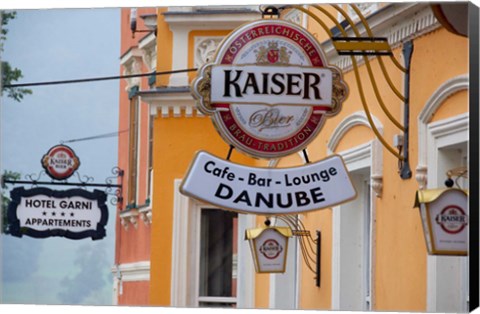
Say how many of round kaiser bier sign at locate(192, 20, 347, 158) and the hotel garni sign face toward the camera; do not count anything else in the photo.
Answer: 2

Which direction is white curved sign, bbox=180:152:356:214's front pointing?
toward the camera

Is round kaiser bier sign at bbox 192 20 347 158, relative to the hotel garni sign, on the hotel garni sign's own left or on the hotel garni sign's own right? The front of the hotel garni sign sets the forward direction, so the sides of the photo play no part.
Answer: on the hotel garni sign's own left

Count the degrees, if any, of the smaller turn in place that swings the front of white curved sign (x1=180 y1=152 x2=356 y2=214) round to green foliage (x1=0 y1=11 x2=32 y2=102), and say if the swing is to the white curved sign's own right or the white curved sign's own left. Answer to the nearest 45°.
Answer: approximately 90° to the white curved sign's own right

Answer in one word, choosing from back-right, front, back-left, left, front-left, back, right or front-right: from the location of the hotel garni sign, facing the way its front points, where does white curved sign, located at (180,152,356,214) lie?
front-left

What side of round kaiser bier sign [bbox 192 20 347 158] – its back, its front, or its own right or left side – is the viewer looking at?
front

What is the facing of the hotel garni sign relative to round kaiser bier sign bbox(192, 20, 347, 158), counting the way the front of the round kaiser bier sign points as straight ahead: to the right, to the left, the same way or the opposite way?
the same way

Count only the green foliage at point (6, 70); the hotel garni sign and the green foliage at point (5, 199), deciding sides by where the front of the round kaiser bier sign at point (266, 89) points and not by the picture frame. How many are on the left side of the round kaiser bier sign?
0

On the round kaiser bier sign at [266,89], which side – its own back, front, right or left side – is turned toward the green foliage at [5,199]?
back

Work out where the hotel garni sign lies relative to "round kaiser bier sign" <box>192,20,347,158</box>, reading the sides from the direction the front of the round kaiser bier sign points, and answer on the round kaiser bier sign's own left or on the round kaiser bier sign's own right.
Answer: on the round kaiser bier sign's own right

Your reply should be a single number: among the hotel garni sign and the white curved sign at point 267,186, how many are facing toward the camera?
2

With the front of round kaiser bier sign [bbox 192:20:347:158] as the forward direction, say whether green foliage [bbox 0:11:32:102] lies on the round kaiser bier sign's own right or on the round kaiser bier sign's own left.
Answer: on the round kaiser bier sign's own right

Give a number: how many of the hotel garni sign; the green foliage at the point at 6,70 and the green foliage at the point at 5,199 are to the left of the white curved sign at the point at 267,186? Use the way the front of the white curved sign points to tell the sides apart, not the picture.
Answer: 0

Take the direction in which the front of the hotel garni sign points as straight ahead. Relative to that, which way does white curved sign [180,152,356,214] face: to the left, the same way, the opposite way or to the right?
the same way
